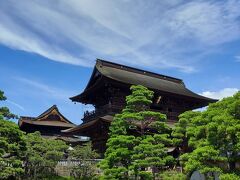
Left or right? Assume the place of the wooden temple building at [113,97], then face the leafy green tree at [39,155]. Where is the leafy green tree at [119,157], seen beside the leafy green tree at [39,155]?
left

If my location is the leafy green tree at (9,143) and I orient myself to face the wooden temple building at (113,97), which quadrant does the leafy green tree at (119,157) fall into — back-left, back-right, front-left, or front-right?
front-right

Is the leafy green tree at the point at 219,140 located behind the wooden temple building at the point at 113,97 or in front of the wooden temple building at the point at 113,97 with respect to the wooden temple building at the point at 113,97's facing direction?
in front
